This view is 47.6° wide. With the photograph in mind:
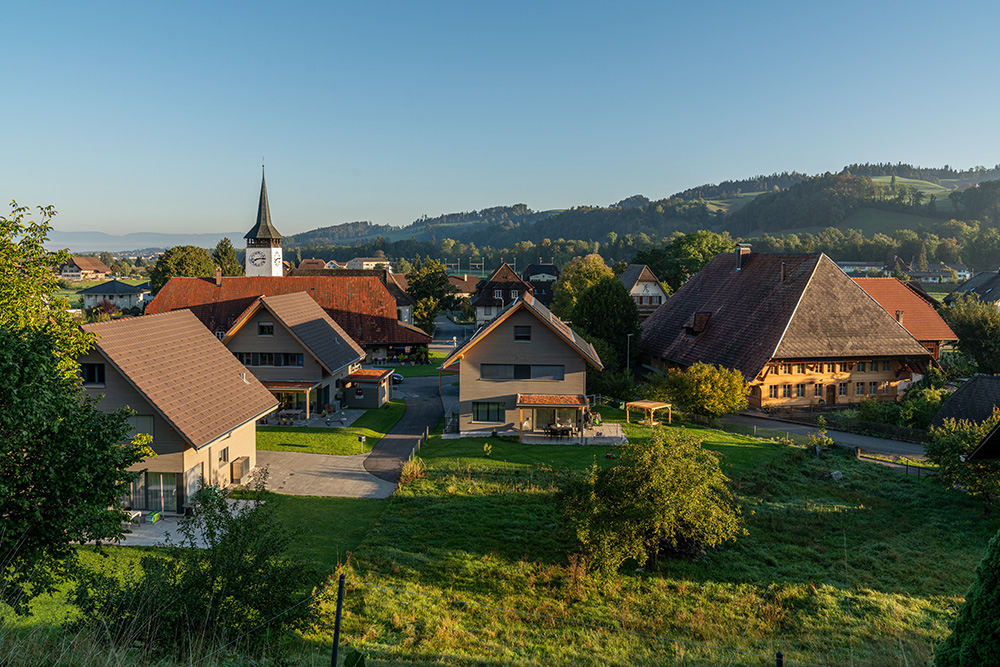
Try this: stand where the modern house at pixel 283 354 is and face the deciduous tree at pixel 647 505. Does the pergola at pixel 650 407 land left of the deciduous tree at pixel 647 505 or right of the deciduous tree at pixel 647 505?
left

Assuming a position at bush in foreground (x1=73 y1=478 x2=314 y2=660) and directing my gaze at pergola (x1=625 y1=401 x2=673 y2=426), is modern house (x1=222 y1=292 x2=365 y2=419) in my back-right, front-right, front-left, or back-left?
front-left

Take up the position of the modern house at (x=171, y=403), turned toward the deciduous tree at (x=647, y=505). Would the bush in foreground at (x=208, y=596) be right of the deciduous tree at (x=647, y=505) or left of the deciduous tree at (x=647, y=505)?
right

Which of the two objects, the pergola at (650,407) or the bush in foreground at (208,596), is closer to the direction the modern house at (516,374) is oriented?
the bush in foreground

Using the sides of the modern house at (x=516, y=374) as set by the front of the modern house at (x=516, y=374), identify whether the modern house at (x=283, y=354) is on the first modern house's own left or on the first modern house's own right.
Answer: on the first modern house's own right

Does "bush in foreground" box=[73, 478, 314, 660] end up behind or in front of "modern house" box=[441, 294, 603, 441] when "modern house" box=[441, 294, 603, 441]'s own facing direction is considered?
in front

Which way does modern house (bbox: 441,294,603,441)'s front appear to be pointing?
toward the camera

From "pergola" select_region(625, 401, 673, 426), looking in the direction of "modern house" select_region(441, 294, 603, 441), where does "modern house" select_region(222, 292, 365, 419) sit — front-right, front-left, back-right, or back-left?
front-right
